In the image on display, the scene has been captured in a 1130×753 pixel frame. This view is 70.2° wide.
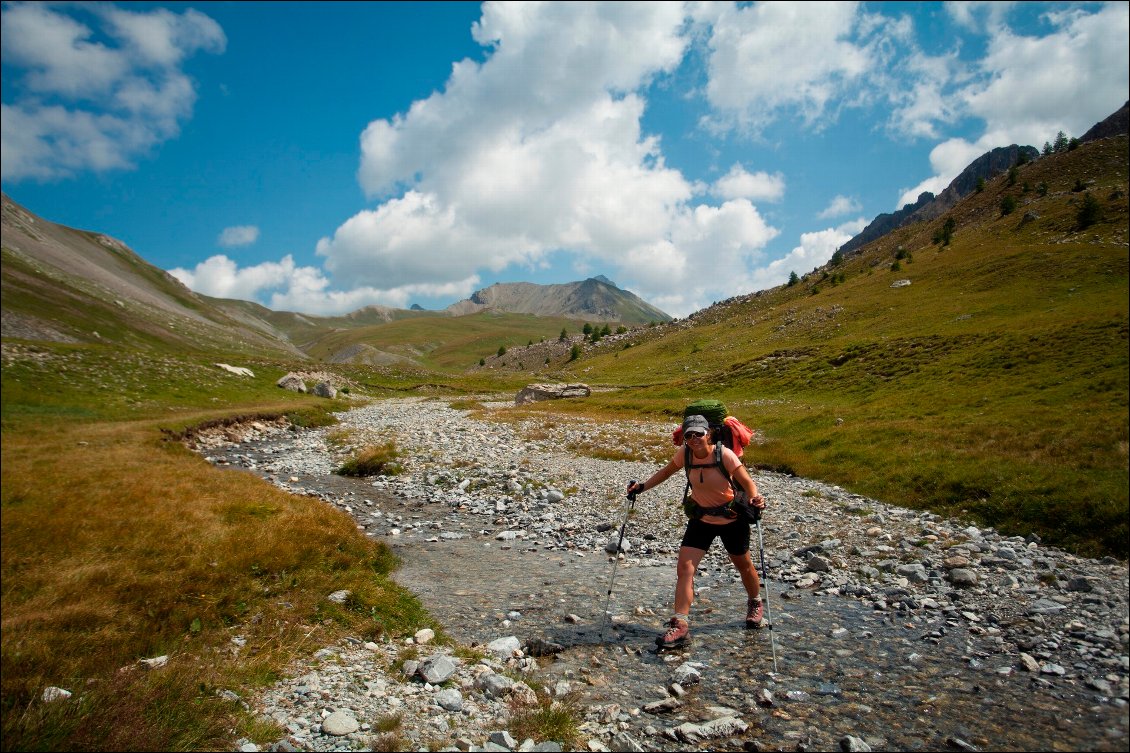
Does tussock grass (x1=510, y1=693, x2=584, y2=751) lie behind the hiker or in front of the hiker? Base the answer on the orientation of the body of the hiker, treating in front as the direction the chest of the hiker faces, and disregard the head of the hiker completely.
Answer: in front

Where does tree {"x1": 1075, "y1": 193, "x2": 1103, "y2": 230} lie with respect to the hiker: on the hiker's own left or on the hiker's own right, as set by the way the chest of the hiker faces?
on the hiker's own left

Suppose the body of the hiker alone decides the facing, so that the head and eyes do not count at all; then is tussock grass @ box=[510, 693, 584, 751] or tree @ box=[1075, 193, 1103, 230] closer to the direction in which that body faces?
the tussock grass

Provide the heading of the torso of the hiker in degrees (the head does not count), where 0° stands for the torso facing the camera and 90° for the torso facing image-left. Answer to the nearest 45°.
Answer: approximately 45°

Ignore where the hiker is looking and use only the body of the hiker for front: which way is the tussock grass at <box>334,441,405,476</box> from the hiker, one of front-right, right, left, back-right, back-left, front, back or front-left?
right
